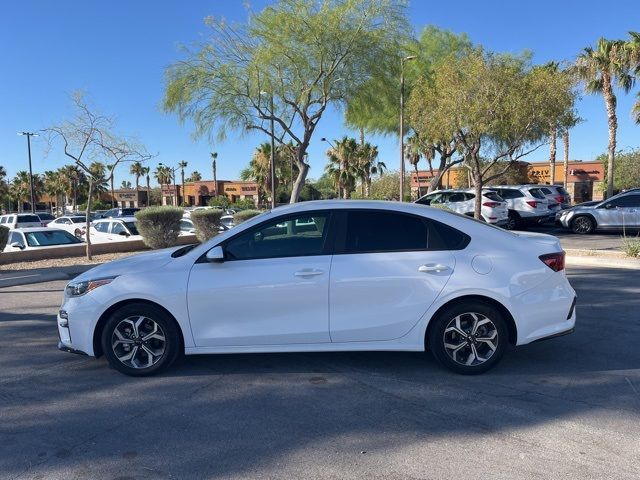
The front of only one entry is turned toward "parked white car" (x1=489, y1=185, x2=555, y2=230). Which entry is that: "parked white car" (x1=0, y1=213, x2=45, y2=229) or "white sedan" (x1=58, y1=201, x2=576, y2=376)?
"parked white car" (x1=0, y1=213, x2=45, y2=229)

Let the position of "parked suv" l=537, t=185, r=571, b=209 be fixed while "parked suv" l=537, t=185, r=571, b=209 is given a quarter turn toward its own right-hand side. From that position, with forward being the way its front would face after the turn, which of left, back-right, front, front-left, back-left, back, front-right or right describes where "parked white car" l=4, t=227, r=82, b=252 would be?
back

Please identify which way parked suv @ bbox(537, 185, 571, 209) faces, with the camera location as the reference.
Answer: facing away from the viewer and to the left of the viewer

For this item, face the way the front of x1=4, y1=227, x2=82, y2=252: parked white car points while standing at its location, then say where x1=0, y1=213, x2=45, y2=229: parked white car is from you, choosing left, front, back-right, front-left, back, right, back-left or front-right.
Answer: back-left

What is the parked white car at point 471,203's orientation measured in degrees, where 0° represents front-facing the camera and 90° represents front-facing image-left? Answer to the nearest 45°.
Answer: approximately 135°

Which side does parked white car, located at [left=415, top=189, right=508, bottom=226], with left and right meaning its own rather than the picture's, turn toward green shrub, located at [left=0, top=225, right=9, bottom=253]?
left

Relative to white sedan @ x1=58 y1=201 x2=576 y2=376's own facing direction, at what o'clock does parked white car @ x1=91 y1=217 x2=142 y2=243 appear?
The parked white car is roughly at 2 o'clock from the white sedan.

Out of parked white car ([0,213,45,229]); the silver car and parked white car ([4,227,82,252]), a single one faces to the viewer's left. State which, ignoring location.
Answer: the silver car

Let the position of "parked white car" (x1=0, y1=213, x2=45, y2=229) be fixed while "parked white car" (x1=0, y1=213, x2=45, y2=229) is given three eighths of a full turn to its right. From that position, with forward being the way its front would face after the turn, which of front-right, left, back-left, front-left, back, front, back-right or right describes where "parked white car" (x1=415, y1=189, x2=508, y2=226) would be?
back-left

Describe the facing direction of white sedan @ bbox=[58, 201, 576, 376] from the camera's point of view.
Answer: facing to the left of the viewer

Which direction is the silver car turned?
to the viewer's left

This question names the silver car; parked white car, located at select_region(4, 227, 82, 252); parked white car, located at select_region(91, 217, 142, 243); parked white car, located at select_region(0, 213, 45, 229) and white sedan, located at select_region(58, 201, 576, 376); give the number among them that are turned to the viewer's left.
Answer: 2

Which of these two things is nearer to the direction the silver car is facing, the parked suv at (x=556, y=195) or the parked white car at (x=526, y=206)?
the parked white car

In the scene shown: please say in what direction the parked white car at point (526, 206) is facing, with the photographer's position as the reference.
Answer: facing away from the viewer and to the left of the viewer

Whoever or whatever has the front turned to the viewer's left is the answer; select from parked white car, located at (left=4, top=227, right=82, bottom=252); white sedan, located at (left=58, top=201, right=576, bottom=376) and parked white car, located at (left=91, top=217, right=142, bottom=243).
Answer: the white sedan
